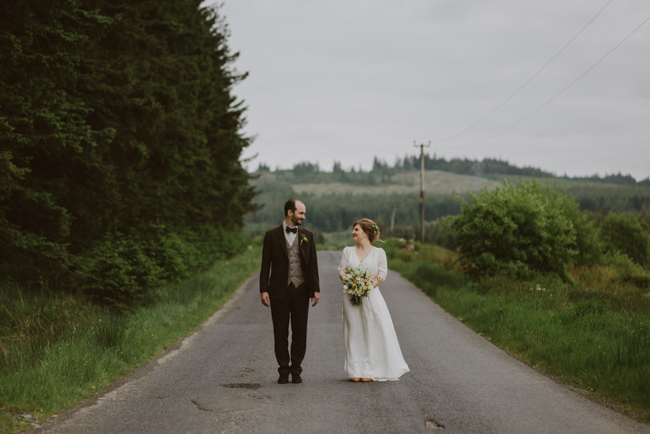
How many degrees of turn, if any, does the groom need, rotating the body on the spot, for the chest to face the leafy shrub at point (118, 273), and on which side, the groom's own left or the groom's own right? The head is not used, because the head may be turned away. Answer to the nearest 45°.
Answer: approximately 135° to the groom's own right

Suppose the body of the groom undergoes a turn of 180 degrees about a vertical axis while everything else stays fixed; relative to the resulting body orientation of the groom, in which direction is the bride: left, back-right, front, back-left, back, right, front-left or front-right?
right

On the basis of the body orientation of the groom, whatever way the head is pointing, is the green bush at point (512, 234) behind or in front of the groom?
behind

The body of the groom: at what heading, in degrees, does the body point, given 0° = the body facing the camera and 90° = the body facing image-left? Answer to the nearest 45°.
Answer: approximately 0°
